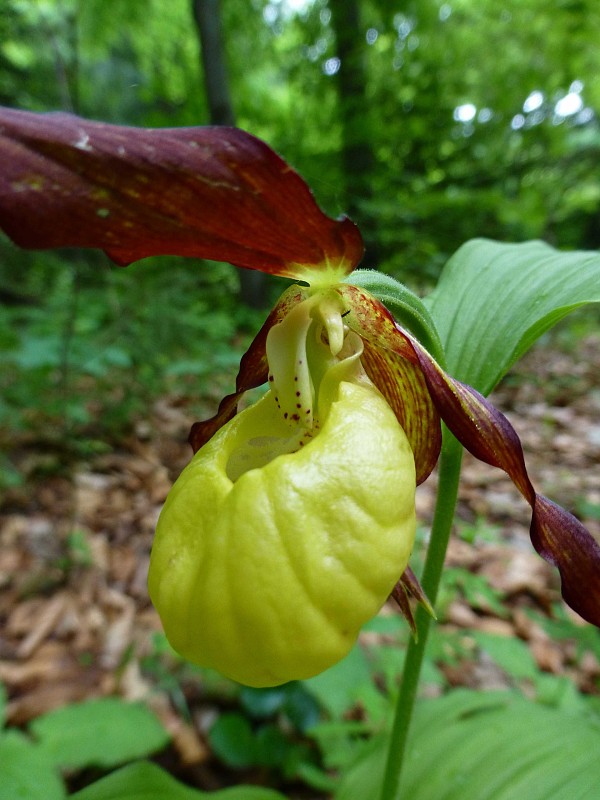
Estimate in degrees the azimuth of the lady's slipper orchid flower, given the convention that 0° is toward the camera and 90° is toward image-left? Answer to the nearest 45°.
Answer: approximately 45°
